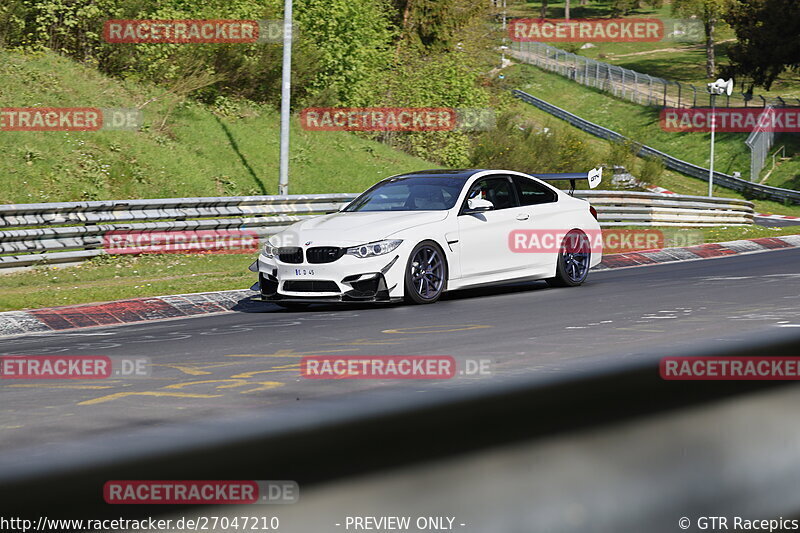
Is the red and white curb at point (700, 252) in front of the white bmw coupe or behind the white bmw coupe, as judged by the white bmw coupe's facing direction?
behind

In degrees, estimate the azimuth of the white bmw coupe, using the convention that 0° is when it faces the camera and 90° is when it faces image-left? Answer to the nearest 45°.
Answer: approximately 45°

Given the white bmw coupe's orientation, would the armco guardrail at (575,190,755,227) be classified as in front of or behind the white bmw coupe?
behind

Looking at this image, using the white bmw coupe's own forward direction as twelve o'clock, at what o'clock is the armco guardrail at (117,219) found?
The armco guardrail is roughly at 3 o'clock from the white bmw coupe.

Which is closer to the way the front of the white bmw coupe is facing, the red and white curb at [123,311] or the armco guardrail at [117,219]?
the red and white curb
